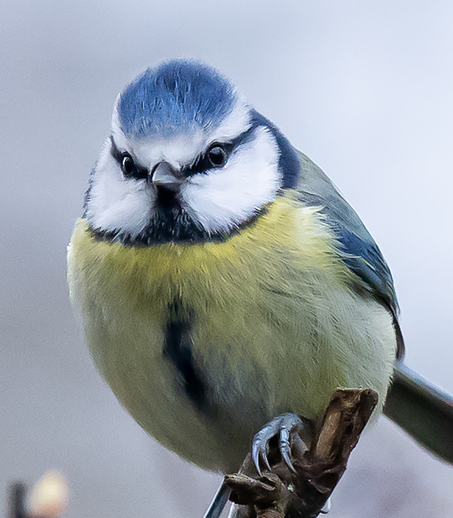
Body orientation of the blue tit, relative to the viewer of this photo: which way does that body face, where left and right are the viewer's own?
facing the viewer and to the left of the viewer
